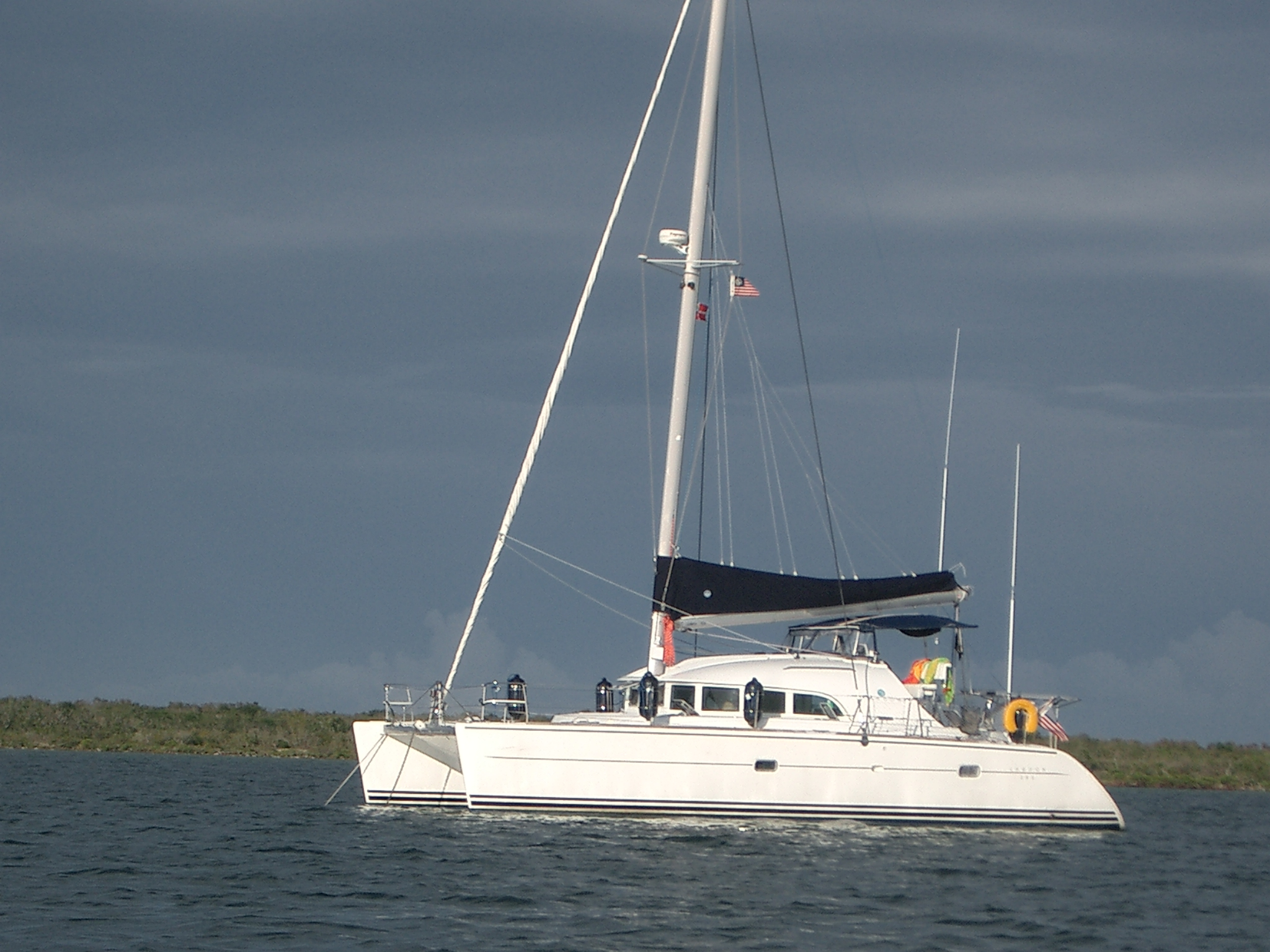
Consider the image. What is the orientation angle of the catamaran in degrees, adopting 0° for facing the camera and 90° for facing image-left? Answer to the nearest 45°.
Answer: approximately 45°
